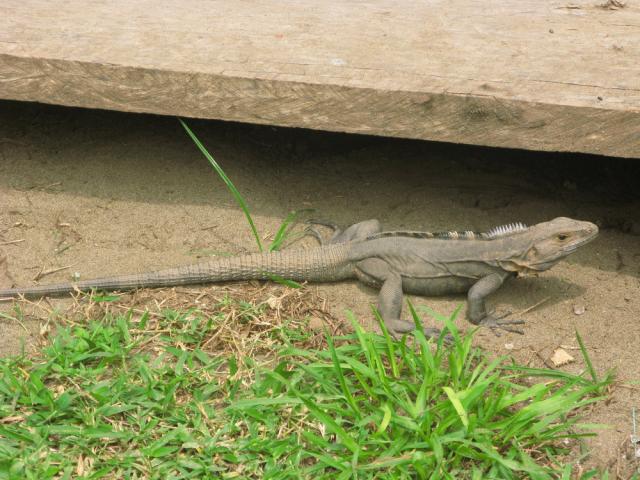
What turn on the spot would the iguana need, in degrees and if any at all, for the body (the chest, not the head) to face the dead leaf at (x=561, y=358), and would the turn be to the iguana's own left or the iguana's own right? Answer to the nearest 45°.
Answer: approximately 45° to the iguana's own right

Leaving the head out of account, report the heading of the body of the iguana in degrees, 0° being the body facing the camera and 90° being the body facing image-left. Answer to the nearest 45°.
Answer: approximately 270°
